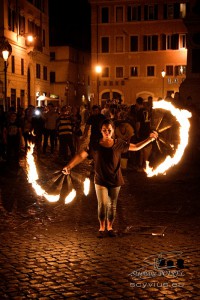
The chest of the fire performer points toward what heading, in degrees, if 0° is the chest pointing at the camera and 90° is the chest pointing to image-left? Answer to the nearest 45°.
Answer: approximately 0°

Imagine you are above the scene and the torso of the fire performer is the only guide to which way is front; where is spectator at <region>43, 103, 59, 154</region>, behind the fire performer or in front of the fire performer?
behind
